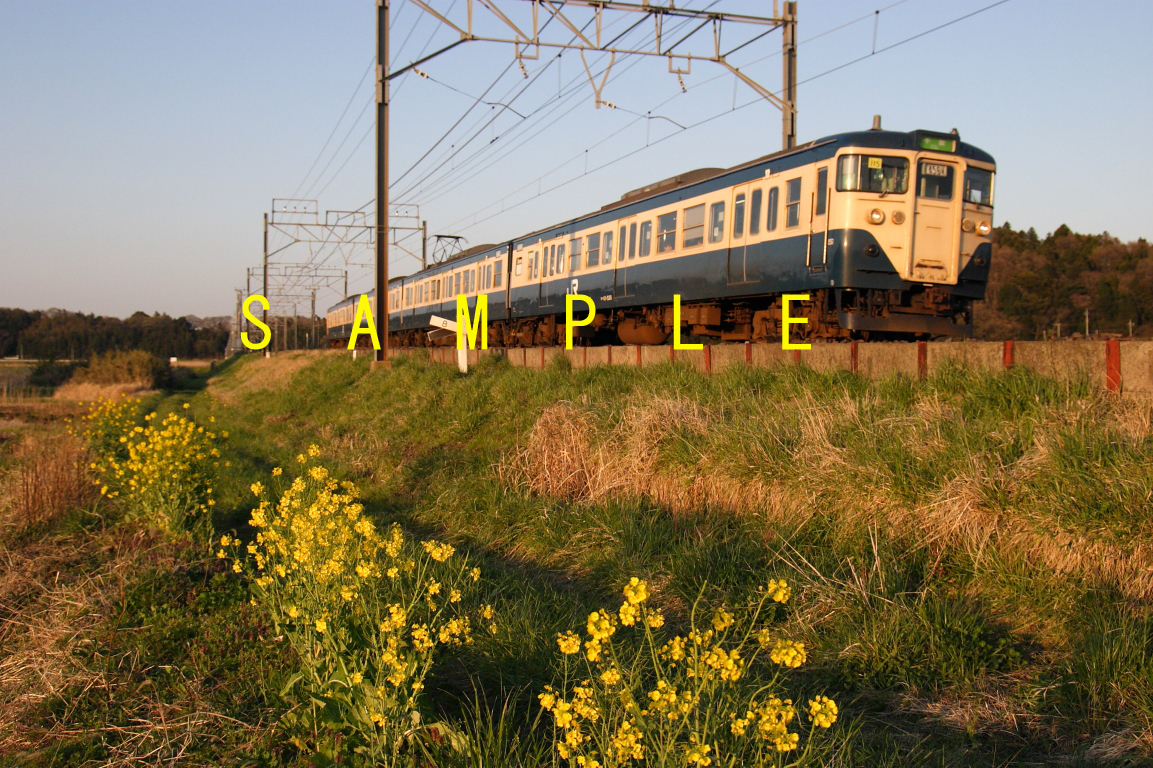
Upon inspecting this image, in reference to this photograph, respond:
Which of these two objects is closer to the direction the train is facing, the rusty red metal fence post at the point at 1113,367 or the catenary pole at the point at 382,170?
the rusty red metal fence post

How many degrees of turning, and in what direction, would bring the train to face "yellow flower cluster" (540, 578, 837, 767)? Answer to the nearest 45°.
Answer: approximately 45° to its right

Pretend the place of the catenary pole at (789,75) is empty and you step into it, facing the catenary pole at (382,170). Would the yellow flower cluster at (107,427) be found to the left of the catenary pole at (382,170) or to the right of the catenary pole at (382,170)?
left

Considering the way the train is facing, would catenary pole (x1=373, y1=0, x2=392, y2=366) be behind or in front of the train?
behind

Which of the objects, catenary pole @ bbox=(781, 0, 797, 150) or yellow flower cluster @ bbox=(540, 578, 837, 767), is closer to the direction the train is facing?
the yellow flower cluster

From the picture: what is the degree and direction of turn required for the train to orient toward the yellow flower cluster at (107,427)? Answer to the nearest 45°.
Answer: approximately 45° to its right

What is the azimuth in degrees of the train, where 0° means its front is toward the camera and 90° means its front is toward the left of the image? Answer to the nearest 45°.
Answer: approximately 315°

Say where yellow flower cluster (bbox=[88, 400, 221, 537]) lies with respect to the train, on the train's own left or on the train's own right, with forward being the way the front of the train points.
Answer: on the train's own right

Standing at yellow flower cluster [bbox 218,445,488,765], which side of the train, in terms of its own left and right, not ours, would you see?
right

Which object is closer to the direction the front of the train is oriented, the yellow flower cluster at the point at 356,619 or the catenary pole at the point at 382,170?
the yellow flower cluster
